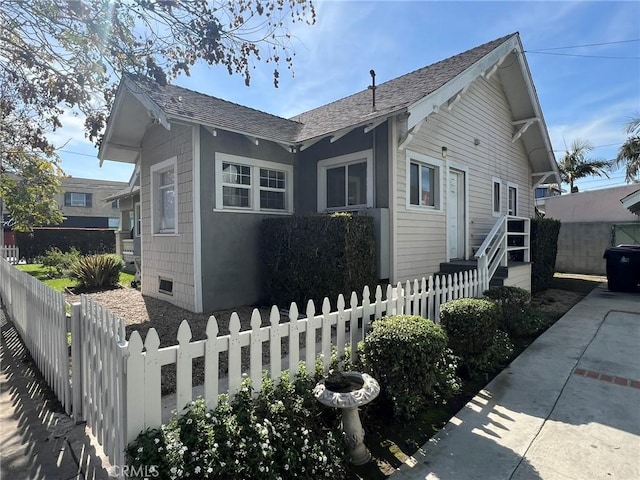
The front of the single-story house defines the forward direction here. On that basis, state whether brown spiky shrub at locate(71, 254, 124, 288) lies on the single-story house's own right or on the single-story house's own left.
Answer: on the single-story house's own right

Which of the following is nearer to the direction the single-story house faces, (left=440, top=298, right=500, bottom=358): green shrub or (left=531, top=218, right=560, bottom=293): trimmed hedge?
the green shrub

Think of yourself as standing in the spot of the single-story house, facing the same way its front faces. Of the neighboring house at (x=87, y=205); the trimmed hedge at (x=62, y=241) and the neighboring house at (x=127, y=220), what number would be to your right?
3

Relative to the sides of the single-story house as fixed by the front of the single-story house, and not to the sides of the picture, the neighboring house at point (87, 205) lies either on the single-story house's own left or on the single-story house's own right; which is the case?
on the single-story house's own right

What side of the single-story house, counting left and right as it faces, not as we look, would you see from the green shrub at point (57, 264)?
right
